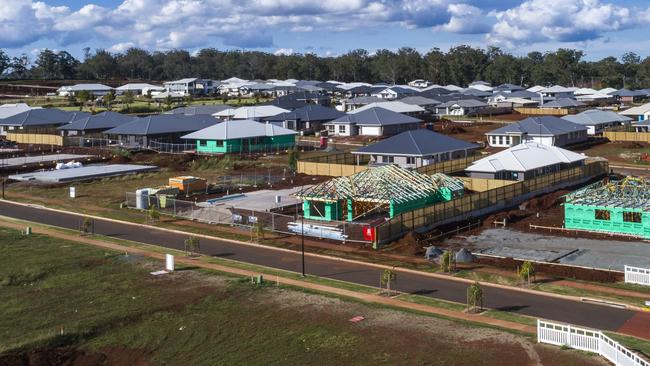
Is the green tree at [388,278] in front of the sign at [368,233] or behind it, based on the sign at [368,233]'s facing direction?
in front

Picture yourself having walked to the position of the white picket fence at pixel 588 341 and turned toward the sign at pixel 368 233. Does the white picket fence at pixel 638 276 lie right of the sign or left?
right

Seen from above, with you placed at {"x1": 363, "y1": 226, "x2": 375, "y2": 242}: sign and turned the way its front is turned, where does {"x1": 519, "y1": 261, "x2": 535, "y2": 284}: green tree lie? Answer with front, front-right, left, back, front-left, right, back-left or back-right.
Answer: front-left

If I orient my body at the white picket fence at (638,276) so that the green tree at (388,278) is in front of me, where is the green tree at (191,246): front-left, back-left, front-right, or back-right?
front-right

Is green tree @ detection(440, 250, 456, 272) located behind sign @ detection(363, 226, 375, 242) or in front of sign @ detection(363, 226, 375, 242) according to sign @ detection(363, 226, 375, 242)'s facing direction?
in front

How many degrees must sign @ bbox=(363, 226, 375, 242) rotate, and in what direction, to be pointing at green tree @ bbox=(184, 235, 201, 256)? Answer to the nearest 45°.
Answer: approximately 90° to its right

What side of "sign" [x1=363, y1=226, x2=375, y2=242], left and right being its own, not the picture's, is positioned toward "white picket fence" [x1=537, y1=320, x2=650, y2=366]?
front

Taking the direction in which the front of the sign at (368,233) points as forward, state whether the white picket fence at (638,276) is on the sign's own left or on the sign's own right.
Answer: on the sign's own left

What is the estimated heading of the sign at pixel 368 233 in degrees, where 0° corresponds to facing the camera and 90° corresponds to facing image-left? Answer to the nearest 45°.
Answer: approximately 0°

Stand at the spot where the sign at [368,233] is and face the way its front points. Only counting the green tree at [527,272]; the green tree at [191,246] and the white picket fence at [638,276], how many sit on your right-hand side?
1

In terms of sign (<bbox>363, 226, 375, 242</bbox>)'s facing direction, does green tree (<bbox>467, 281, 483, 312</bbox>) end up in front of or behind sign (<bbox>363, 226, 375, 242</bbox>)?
in front

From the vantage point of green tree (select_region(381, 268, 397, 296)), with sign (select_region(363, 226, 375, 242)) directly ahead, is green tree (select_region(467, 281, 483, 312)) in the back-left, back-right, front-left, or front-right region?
back-right

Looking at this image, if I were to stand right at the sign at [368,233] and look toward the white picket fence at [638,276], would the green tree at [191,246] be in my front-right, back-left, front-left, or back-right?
back-right
